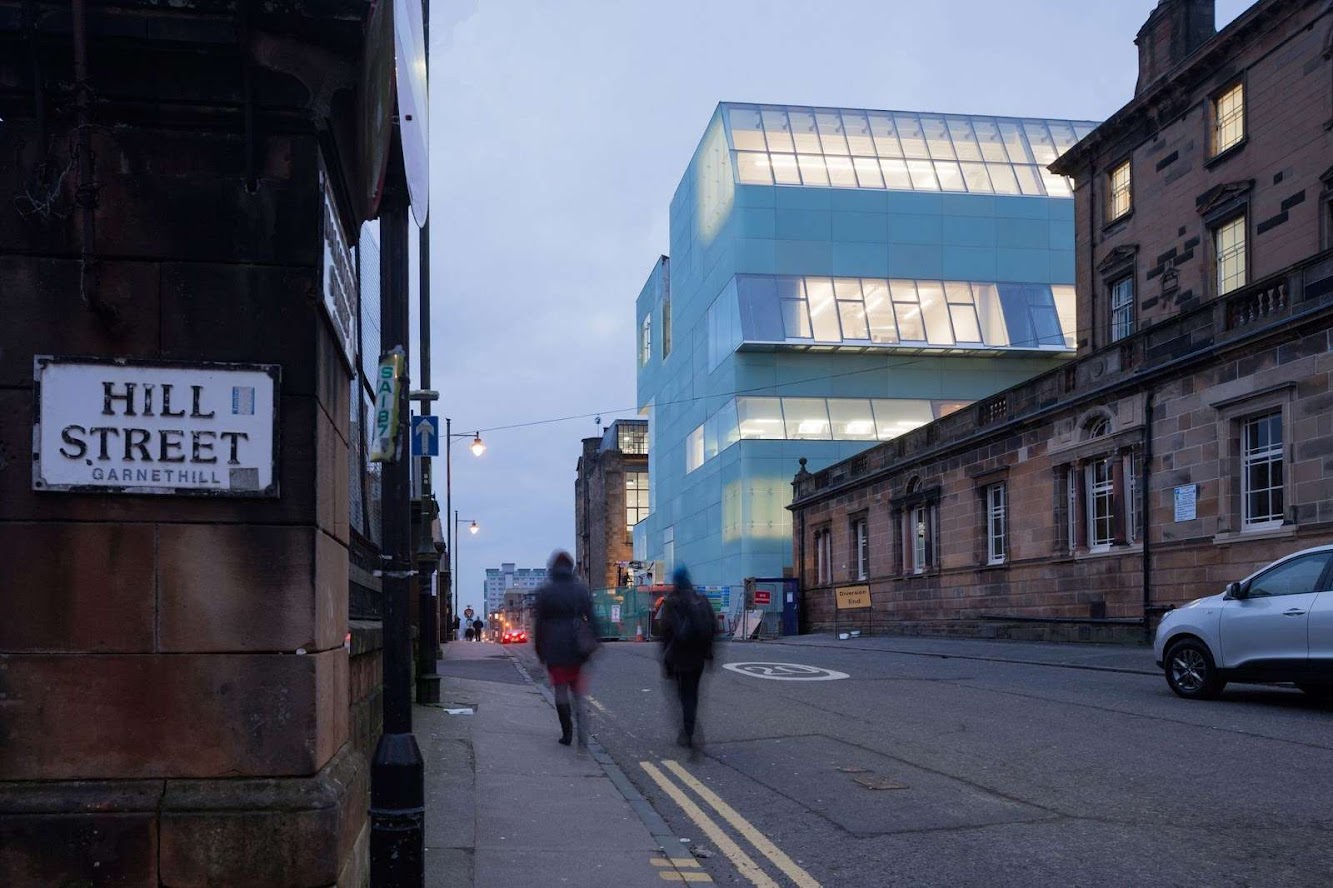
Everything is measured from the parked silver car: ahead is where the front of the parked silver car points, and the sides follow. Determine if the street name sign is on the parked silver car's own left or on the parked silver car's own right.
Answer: on the parked silver car's own left

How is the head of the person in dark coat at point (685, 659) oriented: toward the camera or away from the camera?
away from the camera

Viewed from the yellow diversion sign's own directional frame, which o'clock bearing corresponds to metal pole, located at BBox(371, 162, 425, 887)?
The metal pole is roughly at 12 o'clock from the yellow diversion sign.

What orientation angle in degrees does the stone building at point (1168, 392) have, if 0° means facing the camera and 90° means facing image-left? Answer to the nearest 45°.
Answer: approximately 45°

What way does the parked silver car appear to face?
to the viewer's left

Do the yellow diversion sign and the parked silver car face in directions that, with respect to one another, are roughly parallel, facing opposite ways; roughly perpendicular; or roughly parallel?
roughly perpendicular

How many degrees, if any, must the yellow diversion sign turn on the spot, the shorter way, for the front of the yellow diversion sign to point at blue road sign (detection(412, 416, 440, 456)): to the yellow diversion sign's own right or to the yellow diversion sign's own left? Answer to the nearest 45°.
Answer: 0° — it already faces it

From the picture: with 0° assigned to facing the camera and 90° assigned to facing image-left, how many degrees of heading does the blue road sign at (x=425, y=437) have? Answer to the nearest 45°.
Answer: approximately 0°

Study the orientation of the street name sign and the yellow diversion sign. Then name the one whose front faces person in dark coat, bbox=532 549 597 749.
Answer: the yellow diversion sign
